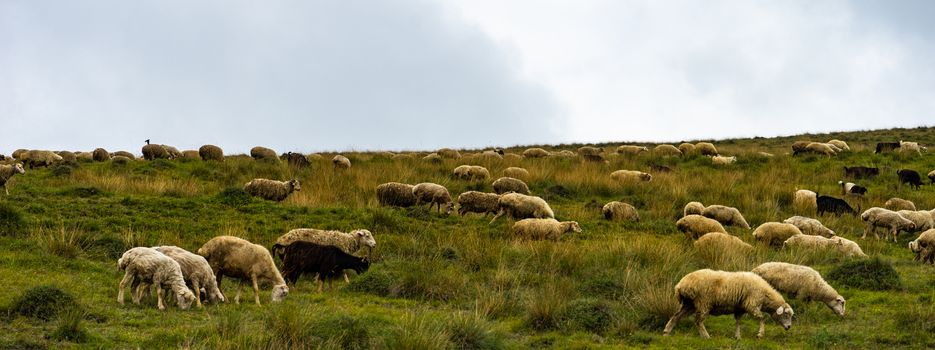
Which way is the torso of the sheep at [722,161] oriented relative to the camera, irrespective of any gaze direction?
to the viewer's right

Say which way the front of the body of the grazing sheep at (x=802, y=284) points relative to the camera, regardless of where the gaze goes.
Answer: to the viewer's right

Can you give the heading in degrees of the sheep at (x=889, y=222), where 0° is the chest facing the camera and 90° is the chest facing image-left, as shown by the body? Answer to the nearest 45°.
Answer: approximately 270°

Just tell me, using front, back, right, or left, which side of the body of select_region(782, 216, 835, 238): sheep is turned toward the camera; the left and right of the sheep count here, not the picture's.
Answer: right

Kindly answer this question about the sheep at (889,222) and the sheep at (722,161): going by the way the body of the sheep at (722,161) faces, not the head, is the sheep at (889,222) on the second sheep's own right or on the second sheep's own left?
on the second sheep's own right

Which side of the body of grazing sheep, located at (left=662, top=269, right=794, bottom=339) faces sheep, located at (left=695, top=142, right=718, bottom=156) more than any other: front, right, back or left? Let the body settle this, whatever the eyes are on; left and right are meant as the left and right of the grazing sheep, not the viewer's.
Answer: left

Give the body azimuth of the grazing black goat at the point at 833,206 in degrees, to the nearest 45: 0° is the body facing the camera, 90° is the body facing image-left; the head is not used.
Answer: approximately 270°
